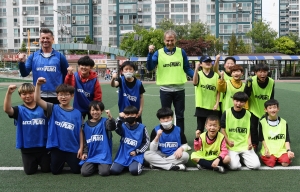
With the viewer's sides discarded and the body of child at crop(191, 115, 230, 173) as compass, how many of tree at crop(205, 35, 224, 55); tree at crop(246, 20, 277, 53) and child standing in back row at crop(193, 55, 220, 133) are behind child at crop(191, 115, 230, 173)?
3

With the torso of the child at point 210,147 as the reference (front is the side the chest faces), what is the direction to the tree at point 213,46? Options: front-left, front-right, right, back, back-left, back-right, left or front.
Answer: back

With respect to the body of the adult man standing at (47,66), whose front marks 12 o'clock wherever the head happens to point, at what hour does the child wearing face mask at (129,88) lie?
The child wearing face mask is roughly at 9 o'clock from the adult man standing.

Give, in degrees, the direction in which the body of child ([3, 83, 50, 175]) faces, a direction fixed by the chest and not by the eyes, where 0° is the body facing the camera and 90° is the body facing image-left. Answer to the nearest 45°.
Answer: approximately 0°

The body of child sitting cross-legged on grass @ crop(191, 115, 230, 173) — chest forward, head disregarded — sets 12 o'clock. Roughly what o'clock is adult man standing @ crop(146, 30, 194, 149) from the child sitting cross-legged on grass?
The adult man standing is roughly at 5 o'clock from the child sitting cross-legged on grass.
